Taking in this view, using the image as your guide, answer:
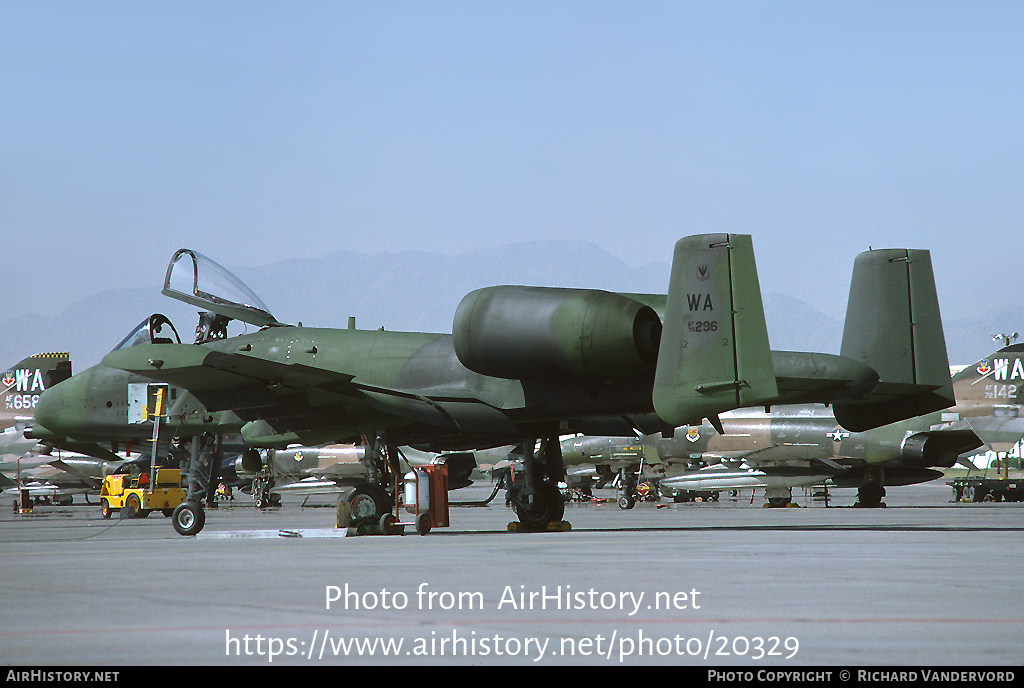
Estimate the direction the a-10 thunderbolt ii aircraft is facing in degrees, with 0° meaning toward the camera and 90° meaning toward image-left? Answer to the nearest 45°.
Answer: approximately 135°

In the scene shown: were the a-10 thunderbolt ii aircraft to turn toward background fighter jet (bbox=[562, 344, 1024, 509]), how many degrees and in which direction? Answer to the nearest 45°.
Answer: approximately 90° to its right
